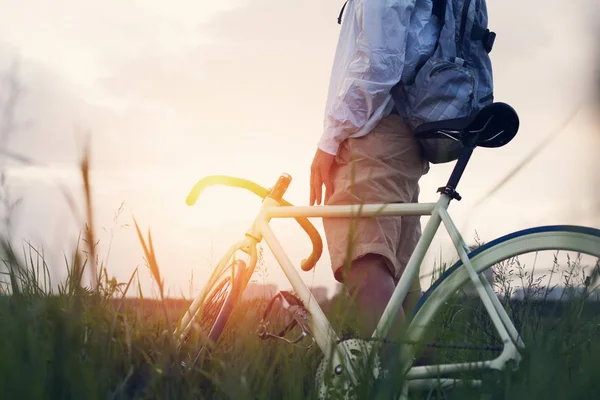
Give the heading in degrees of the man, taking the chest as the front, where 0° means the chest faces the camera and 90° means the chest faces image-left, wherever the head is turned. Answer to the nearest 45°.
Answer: approximately 135°

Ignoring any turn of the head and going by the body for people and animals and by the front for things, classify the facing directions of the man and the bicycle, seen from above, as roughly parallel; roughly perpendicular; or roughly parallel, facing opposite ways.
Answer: roughly parallel

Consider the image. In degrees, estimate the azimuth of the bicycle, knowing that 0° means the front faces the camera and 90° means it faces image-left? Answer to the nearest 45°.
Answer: approximately 135°
